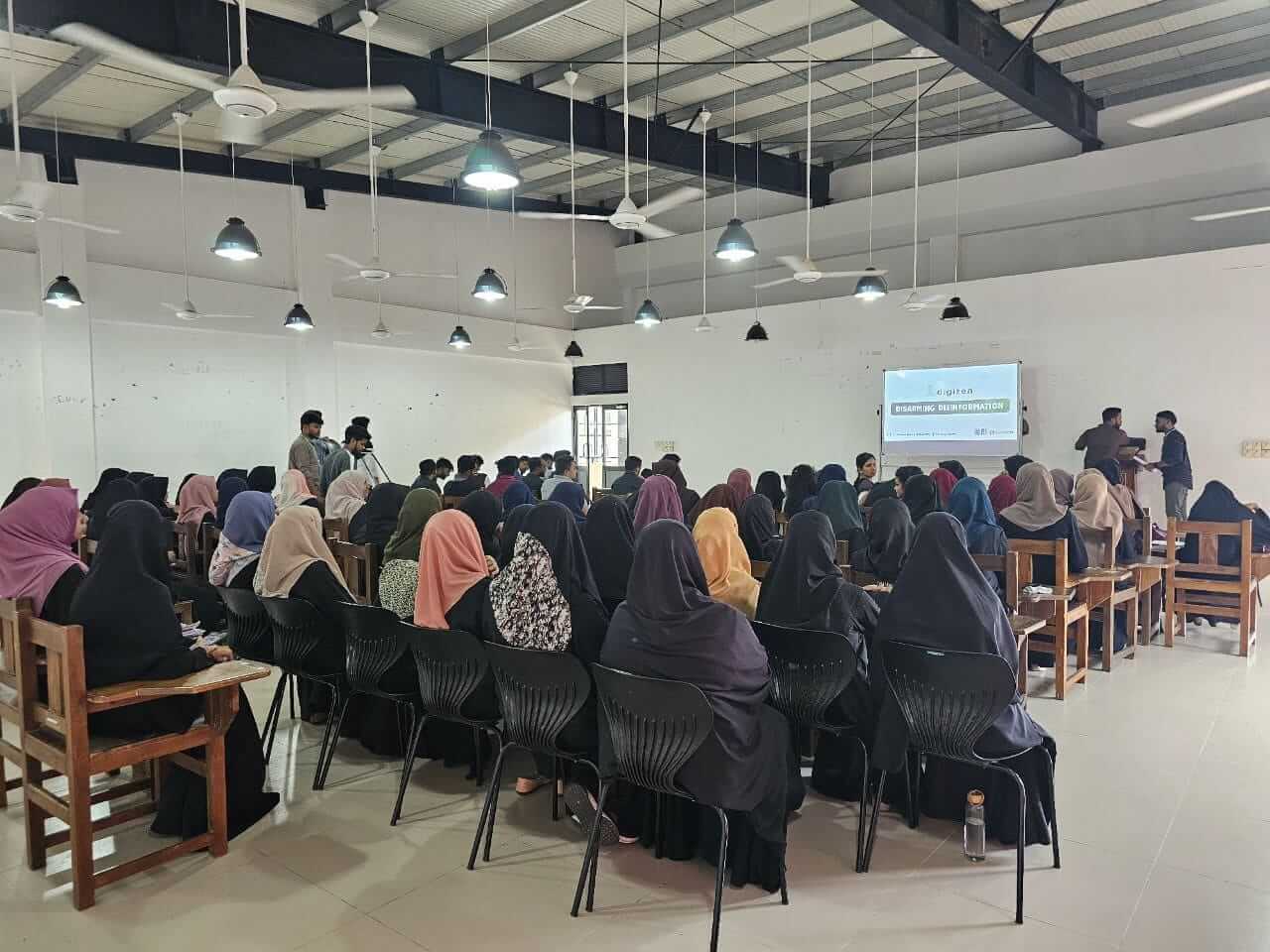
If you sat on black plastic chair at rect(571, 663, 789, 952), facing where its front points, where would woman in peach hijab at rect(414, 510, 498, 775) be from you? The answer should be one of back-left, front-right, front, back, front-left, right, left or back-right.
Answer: left

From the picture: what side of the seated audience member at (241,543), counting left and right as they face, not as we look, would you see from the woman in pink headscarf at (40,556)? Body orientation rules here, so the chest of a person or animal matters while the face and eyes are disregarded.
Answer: back

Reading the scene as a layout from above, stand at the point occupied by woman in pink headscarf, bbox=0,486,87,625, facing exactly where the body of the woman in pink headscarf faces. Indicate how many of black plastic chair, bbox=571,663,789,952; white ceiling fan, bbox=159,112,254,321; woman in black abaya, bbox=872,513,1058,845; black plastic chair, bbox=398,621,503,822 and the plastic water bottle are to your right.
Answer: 4

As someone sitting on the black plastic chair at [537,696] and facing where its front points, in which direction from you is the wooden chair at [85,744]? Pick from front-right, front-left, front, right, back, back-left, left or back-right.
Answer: back-left

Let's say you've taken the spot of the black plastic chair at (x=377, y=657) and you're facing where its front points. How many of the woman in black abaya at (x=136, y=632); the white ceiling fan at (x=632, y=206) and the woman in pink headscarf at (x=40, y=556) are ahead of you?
1

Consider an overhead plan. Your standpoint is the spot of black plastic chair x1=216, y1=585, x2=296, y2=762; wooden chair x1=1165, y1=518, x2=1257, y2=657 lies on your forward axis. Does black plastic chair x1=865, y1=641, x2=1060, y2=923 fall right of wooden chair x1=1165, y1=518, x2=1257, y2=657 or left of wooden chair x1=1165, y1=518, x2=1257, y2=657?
right

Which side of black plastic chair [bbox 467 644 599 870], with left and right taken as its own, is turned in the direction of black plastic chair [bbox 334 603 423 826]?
left

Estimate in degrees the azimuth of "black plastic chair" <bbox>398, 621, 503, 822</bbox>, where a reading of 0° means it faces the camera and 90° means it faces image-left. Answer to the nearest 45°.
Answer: approximately 225°

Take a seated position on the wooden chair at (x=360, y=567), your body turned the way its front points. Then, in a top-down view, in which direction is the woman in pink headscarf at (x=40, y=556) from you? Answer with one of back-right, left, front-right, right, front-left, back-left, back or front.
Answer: back

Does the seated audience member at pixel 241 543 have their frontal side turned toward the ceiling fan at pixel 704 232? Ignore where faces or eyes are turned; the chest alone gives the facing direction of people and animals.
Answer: yes

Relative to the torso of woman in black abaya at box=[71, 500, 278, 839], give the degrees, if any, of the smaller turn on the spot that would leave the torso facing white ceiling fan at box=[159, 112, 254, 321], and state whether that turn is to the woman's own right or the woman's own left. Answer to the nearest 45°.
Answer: approximately 45° to the woman's own left

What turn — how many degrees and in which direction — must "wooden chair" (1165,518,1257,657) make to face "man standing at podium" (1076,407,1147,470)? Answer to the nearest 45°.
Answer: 0° — it already faces them

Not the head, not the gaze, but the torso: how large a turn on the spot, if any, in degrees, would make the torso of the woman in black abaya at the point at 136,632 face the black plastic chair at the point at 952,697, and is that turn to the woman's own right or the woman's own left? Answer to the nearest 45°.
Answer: approximately 90° to the woman's own right

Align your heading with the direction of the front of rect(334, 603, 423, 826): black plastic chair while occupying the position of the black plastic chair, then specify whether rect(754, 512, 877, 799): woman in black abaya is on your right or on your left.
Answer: on your right
